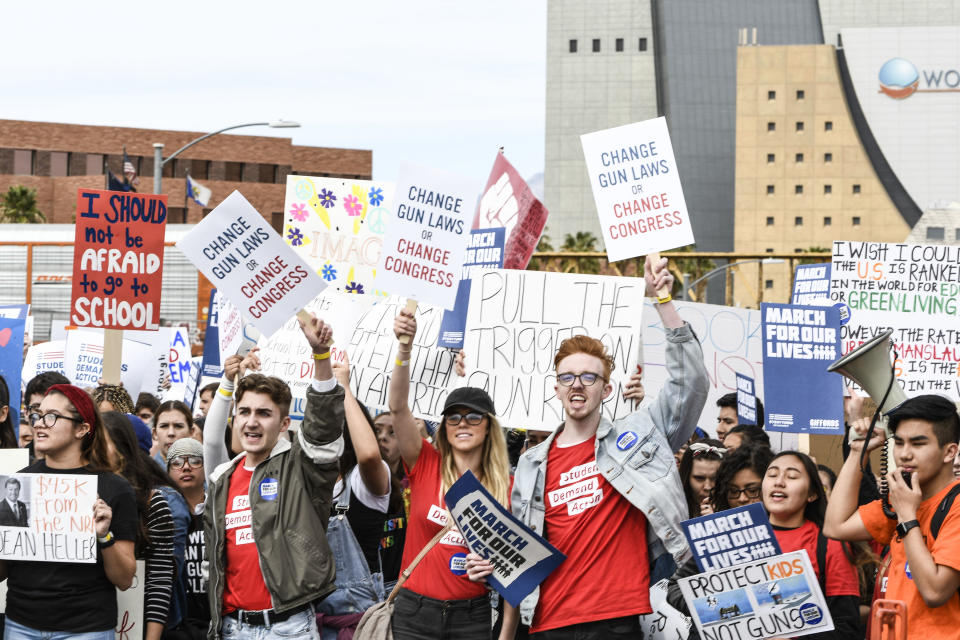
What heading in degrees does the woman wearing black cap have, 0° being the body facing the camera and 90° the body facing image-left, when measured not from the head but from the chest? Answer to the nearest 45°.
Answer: approximately 0°

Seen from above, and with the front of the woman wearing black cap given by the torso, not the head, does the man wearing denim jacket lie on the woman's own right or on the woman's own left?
on the woman's own left
